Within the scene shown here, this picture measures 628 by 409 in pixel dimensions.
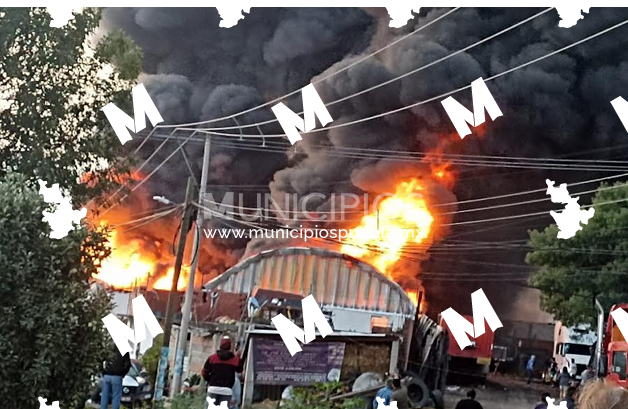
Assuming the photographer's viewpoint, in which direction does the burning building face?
facing the viewer

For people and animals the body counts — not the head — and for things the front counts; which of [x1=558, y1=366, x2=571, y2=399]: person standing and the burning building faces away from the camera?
the person standing

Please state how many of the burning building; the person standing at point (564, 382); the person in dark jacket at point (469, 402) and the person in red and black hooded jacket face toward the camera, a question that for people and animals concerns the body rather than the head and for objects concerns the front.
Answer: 1

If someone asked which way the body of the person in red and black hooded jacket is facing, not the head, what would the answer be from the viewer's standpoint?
away from the camera

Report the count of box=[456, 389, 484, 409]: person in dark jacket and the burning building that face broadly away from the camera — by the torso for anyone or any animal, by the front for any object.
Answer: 1

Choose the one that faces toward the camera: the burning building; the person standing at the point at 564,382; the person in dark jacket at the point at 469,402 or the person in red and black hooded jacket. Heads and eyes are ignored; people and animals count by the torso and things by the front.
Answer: the burning building

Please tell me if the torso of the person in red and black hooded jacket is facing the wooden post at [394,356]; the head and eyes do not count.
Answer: no

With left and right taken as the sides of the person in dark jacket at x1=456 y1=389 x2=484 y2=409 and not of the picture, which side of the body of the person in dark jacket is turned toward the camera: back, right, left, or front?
back

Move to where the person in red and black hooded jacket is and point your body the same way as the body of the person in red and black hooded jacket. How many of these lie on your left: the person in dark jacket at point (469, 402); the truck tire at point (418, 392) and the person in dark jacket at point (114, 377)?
1

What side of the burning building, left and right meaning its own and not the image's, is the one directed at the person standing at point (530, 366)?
left

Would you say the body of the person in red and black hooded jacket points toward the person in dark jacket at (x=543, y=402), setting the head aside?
no
